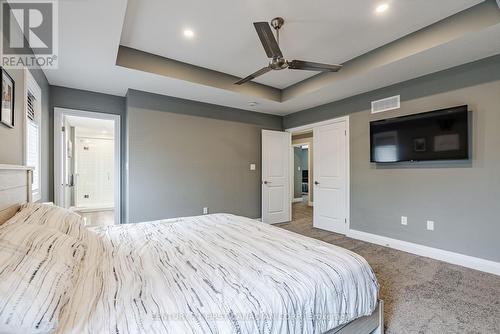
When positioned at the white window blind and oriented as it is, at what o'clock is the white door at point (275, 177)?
The white door is roughly at 12 o'clock from the white window blind.

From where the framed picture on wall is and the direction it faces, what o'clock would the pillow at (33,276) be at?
The pillow is roughly at 3 o'clock from the framed picture on wall.

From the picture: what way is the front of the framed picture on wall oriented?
to the viewer's right

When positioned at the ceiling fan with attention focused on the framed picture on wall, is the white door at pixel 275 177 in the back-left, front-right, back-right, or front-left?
back-right

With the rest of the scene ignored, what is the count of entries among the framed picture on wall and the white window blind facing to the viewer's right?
2

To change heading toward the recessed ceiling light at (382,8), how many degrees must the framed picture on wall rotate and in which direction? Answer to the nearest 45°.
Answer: approximately 45° to its right

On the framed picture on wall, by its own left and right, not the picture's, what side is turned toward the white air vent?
front

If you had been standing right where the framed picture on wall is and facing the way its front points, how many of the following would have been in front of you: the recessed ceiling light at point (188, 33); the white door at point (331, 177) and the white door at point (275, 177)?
3

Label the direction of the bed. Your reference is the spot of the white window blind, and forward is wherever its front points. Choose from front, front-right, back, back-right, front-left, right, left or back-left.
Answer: right

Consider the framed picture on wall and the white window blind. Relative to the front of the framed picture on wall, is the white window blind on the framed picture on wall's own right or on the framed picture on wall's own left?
on the framed picture on wall's own left

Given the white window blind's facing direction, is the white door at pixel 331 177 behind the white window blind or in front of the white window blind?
in front

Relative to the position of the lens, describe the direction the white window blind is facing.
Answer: facing to the right of the viewer

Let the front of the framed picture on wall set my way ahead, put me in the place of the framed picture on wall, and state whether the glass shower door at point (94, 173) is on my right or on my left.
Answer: on my left
